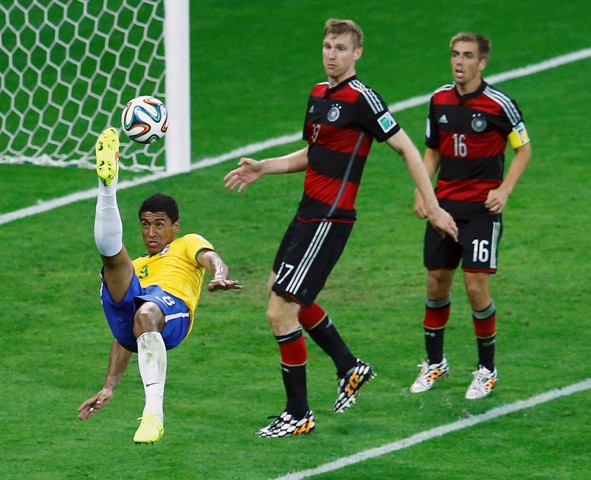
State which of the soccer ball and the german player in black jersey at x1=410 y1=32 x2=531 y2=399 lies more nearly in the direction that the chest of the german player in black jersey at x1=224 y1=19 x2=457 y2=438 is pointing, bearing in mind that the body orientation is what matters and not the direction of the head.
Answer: the soccer ball

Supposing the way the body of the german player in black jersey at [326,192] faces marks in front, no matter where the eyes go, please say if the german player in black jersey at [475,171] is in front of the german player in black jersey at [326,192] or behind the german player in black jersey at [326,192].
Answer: behind

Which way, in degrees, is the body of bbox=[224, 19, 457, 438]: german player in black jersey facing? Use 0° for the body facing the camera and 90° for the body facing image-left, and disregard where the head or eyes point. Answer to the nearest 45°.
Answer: approximately 45°

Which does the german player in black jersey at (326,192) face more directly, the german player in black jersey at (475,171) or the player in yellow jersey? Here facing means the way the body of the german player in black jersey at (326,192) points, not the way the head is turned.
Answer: the player in yellow jersey

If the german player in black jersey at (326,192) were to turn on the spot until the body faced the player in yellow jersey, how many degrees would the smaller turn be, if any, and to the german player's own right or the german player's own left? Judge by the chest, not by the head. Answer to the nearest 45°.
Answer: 0° — they already face them

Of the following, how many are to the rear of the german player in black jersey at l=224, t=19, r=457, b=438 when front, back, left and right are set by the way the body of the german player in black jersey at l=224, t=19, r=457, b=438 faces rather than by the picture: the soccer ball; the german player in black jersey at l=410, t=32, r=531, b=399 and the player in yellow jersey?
1

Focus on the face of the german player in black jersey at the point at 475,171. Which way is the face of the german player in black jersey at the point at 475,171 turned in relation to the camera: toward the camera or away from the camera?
toward the camera

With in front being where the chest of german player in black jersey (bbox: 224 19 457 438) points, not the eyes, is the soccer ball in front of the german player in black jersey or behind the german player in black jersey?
in front

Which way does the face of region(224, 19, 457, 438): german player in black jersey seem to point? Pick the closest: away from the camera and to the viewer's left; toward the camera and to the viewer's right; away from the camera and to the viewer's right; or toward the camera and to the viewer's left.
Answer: toward the camera and to the viewer's left
